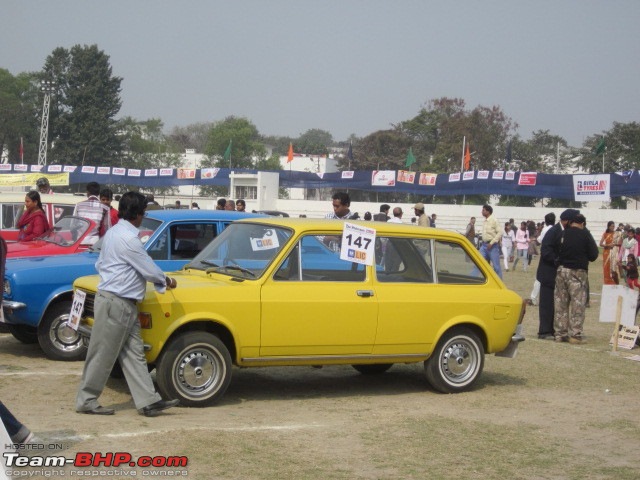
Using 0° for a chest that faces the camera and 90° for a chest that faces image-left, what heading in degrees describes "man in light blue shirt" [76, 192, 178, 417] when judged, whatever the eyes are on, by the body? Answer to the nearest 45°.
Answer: approximately 225°

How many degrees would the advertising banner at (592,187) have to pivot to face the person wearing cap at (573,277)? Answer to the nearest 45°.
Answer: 0° — it already faces them

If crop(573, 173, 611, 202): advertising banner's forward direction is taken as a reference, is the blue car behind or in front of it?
in front

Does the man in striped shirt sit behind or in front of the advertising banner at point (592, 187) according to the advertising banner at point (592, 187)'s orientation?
in front

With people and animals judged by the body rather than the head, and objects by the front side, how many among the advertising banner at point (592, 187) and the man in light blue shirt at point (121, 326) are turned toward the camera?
1

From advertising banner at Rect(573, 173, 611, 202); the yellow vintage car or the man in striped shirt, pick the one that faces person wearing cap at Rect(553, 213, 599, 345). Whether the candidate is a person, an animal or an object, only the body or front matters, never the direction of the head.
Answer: the advertising banner

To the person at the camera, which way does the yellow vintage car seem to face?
facing the viewer and to the left of the viewer

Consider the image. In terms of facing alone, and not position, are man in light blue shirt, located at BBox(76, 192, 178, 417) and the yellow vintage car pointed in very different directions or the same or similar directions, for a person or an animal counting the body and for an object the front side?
very different directions

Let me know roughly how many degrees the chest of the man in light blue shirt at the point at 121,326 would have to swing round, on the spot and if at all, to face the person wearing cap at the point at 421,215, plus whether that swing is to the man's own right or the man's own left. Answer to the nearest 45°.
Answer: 0° — they already face them

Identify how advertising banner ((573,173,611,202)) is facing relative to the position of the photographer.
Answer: facing the viewer
